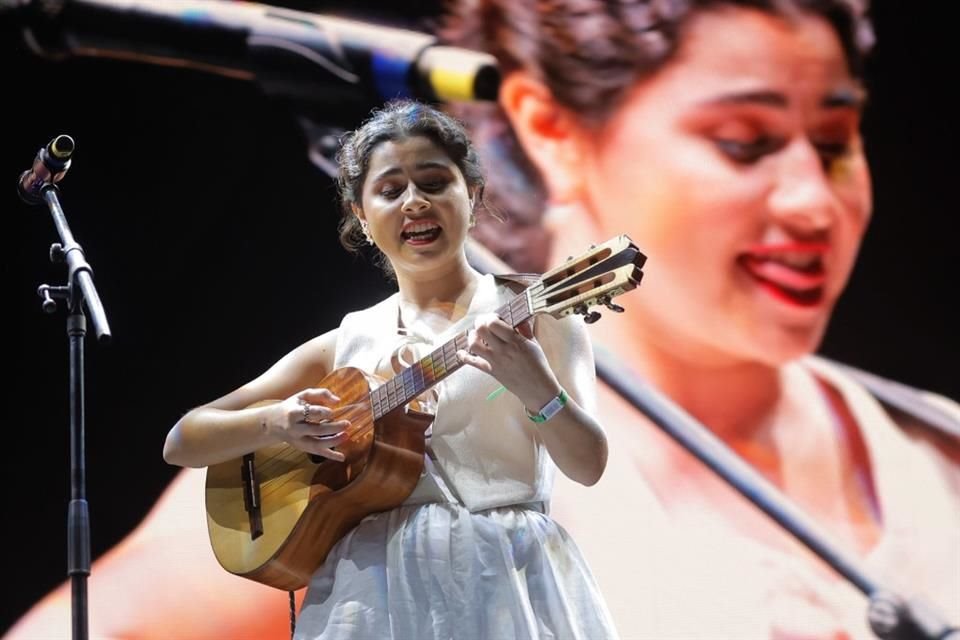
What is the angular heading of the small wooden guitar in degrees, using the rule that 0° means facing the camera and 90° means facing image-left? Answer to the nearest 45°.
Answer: approximately 45°

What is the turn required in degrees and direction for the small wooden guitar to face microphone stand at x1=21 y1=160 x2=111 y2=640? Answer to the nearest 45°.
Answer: approximately 45° to its right
